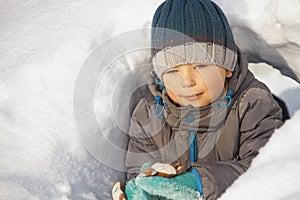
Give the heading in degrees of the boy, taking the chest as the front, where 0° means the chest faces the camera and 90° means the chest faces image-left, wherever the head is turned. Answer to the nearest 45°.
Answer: approximately 0°
